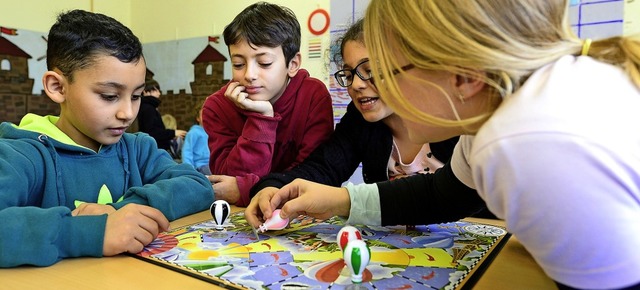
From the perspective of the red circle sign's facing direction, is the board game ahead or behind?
ahead

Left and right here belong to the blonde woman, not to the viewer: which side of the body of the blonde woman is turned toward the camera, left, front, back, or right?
left

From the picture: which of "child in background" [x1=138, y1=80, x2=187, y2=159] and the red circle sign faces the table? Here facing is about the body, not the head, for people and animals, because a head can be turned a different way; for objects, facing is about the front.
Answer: the red circle sign

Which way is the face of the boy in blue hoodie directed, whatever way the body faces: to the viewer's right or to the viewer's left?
to the viewer's right

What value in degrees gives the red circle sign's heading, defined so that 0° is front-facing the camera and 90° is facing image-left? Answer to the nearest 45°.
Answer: approximately 0°

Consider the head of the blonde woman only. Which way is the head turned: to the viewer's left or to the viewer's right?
to the viewer's left

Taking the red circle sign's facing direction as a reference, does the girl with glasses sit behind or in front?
in front

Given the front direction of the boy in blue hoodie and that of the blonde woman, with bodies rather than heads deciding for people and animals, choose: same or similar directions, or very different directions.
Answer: very different directions

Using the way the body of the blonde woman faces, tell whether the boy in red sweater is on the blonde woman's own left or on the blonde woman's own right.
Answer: on the blonde woman's own right

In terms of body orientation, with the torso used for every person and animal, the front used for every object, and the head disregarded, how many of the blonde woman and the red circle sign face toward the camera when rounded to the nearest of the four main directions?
1

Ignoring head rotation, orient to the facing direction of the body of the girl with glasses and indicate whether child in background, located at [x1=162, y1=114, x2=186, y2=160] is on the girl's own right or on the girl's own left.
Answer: on the girl's own right
